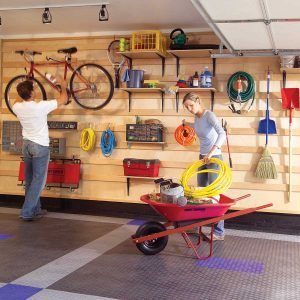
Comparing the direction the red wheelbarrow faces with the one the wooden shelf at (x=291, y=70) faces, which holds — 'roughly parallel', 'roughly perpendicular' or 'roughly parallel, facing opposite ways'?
roughly perpendicular

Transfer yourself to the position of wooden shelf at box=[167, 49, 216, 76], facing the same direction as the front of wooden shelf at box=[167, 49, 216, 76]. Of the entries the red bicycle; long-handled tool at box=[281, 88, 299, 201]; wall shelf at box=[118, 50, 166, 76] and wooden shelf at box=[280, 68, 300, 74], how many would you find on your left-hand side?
2

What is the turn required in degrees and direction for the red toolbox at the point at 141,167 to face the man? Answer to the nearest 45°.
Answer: approximately 90° to its right

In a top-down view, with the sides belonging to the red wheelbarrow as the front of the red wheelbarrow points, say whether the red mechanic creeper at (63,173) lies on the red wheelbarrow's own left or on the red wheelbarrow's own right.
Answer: on the red wheelbarrow's own right

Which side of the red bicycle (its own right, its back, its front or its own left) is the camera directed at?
left
